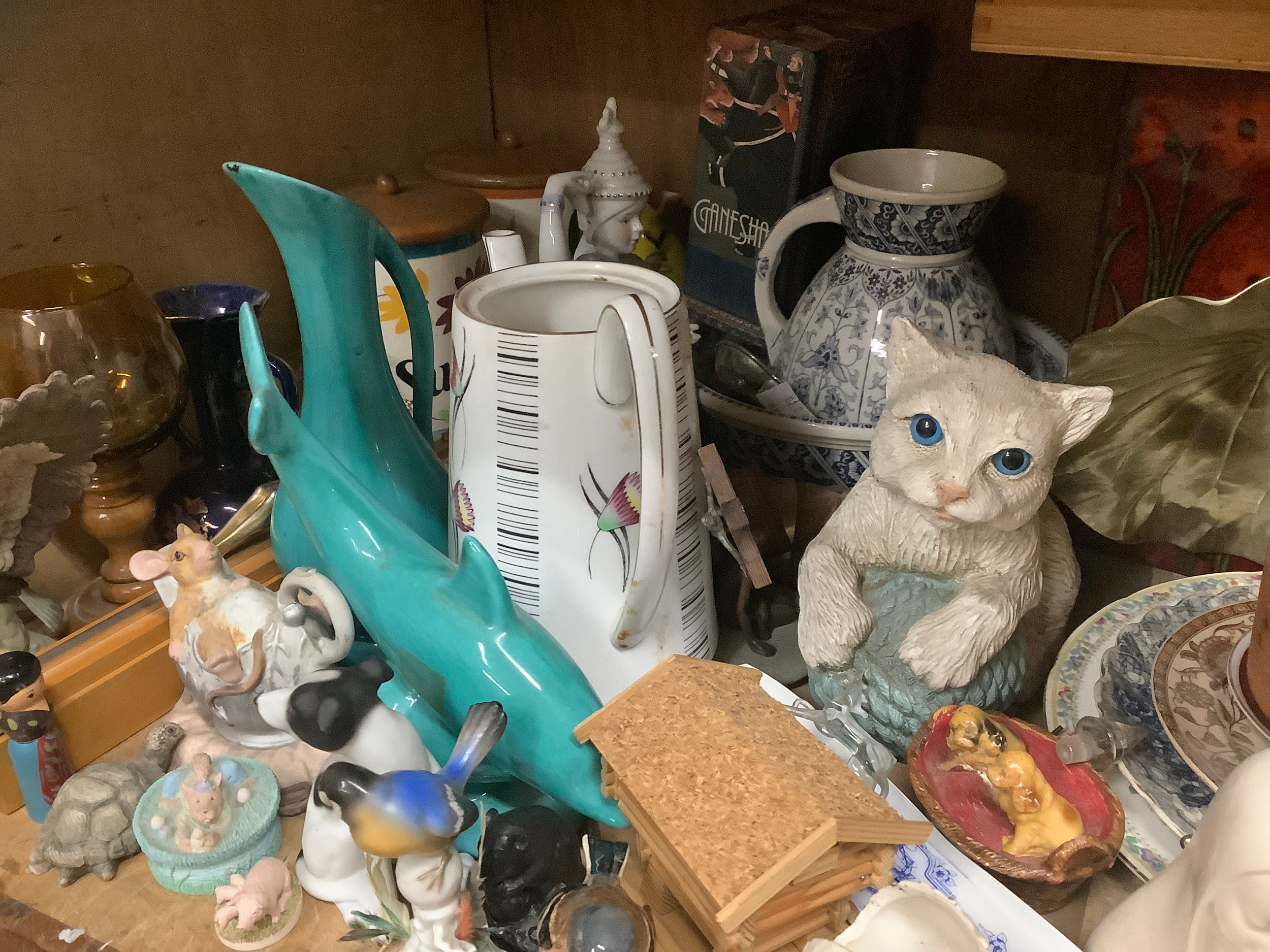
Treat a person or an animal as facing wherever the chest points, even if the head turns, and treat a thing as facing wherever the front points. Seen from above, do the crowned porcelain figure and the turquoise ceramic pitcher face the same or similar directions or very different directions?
very different directions

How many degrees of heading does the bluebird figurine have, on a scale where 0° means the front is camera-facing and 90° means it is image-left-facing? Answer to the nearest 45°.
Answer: approximately 90°

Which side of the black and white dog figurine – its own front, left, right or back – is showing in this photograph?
left

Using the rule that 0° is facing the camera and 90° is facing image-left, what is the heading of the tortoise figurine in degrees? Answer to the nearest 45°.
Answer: approximately 225°

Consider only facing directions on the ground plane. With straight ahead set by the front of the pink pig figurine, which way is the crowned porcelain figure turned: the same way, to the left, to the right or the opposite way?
to the left

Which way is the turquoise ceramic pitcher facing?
to the viewer's left
